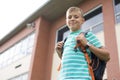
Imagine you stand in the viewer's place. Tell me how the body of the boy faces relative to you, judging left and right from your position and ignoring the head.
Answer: facing the viewer and to the left of the viewer
